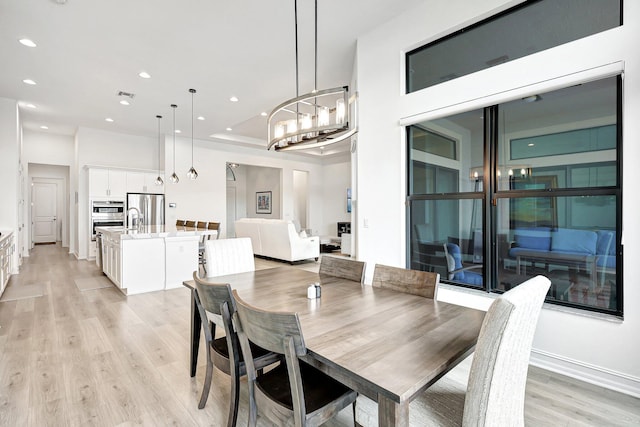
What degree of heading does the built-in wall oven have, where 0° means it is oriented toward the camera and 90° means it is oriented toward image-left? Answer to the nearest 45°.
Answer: approximately 0°

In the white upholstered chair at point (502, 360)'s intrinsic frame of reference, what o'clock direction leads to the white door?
The white door is roughly at 11 o'clock from the white upholstered chair.

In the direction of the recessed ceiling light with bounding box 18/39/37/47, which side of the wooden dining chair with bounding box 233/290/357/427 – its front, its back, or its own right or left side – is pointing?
left

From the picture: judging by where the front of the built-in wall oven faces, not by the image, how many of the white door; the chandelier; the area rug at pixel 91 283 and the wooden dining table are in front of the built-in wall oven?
3

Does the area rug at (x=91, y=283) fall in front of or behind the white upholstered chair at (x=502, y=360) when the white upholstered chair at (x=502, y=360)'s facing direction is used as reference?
in front

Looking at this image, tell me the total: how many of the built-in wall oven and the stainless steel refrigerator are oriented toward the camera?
2

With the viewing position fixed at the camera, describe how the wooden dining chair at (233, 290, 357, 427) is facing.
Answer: facing away from the viewer and to the right of the viewer

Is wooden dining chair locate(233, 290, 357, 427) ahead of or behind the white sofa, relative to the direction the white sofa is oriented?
behind

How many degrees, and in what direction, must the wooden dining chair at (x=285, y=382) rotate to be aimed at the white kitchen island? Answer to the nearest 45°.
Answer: approximately 90° to its left

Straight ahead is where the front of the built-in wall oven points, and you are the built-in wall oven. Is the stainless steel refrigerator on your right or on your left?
on your left

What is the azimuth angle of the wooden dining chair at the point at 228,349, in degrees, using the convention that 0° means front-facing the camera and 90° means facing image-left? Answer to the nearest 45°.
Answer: approximately 225°

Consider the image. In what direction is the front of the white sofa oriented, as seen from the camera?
facing away from the viewer and to the right of the viewer

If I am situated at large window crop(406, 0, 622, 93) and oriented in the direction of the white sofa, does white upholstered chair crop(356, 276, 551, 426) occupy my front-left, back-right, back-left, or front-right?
back-left

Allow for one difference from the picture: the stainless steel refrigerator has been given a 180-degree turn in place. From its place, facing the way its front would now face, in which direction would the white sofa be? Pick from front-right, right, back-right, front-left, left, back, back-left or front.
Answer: back-right
